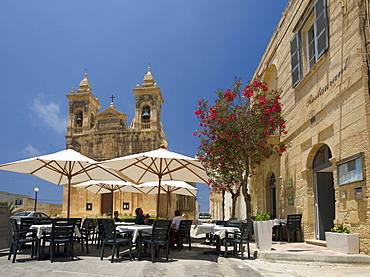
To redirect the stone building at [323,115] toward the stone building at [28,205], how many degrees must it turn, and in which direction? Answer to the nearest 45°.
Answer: approximately 90° to its right

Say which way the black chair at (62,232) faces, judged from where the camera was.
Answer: facing away from the viewer and to the left of the viewer
